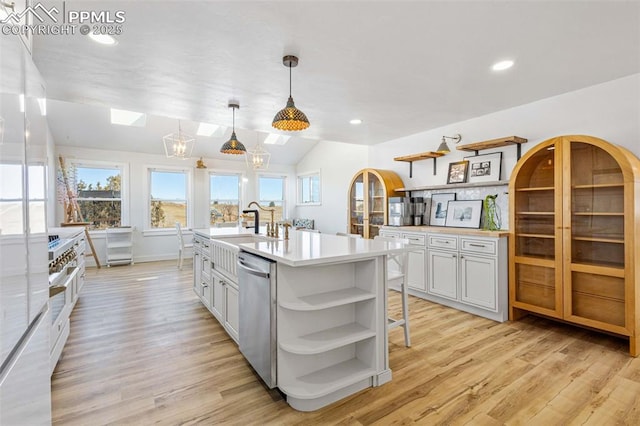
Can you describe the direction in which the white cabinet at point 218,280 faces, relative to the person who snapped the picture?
facing to the left of the viewer

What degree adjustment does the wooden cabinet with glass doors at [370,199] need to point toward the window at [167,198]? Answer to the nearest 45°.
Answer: approximately 45° to its right

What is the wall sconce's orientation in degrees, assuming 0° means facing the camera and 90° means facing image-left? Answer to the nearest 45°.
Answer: approximately 45°

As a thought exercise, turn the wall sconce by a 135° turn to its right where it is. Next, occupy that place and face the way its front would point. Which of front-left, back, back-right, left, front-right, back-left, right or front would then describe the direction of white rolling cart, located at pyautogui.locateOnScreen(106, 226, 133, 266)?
left

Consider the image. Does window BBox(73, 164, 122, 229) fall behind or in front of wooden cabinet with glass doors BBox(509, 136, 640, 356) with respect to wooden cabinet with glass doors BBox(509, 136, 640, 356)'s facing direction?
in front

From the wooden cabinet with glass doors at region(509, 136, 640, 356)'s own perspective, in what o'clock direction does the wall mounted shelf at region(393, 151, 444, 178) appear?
The wall mounted shelf is roughly at 2 o'clock from the wooden cabinet with glass doors.

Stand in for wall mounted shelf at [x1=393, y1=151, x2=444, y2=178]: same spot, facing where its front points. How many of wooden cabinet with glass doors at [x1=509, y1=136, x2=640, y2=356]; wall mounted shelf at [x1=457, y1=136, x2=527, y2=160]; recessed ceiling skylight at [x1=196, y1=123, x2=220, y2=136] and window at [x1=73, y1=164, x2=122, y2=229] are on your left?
2

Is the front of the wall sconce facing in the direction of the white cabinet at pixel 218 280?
yes

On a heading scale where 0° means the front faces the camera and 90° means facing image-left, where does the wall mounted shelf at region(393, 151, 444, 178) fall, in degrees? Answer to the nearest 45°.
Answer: approximately 45°

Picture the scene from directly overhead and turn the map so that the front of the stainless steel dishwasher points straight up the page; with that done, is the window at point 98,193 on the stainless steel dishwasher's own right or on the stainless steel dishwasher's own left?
on the stainless steel dishwasher's own right

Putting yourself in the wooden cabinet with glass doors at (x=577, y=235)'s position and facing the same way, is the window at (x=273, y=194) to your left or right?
on your right

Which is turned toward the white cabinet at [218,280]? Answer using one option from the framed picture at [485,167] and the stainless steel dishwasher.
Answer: the framed picture
